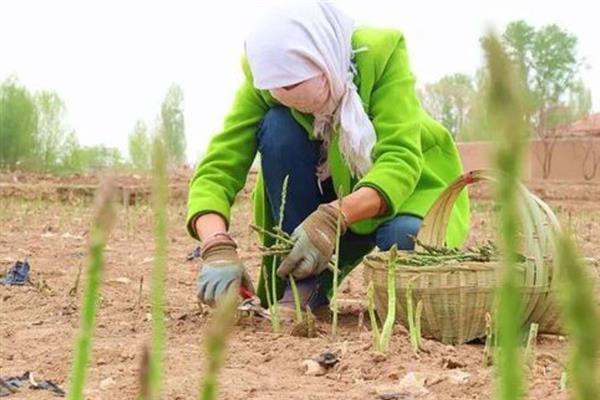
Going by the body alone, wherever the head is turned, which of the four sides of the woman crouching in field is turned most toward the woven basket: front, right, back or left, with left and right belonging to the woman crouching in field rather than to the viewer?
left

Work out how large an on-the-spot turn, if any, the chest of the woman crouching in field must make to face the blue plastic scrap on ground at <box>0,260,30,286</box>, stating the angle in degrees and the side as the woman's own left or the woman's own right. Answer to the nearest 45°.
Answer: approximately 90° to the woman's own right

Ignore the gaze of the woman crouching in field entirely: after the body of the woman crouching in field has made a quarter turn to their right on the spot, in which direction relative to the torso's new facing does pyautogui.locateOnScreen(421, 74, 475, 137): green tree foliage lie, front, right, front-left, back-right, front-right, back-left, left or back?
front-right

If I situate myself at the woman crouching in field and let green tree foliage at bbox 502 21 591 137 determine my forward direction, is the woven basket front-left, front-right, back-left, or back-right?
back-right

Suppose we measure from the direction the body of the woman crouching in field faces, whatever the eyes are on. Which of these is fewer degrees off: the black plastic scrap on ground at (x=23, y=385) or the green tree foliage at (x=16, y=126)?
the black plastic scrap on ground

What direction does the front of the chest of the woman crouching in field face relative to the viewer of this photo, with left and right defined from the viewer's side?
facing the viewer and to the left of the viewer

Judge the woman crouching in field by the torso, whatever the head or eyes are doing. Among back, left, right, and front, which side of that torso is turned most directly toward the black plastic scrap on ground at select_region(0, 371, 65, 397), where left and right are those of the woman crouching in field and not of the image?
front

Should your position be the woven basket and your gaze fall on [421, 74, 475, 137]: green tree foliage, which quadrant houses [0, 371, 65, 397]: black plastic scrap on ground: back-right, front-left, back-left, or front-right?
back-left
